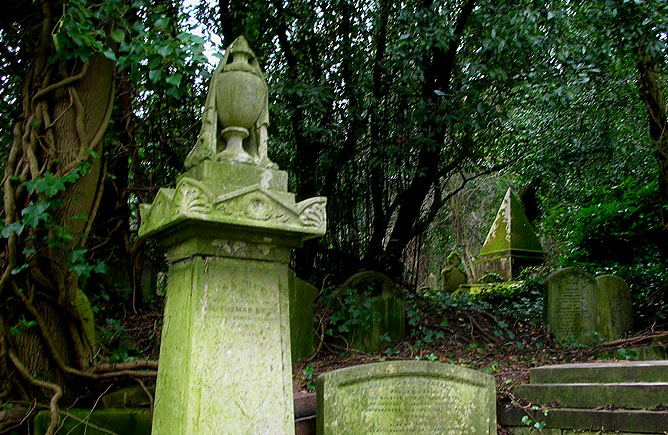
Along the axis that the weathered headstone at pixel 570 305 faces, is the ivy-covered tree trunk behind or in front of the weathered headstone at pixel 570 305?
in front

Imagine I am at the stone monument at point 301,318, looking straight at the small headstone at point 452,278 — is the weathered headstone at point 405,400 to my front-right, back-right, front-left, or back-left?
back-right

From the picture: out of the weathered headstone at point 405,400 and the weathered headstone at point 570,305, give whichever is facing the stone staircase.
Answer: the weathered headstone at point 570,305

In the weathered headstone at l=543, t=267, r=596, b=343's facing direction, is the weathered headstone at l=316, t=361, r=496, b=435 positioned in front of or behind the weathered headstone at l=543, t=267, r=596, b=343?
in front

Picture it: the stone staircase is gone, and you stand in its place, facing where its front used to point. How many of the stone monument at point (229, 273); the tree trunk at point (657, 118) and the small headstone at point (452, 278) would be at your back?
2

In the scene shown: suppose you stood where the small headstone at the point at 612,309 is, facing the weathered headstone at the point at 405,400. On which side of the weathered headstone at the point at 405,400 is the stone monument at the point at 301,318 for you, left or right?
right

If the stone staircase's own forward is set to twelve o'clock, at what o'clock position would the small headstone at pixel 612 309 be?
The small headstone is roughly at 6 o'clock from the stone staircase.

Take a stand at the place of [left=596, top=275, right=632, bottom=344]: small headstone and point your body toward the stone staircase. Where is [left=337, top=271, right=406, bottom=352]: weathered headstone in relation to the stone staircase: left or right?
right

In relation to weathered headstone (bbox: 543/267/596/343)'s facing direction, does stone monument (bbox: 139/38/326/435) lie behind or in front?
in front

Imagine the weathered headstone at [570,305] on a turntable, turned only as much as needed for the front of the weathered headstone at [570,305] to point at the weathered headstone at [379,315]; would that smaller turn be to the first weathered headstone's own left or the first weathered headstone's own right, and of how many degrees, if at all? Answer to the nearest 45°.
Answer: approximately 45° to the first weathered headstone's own right
